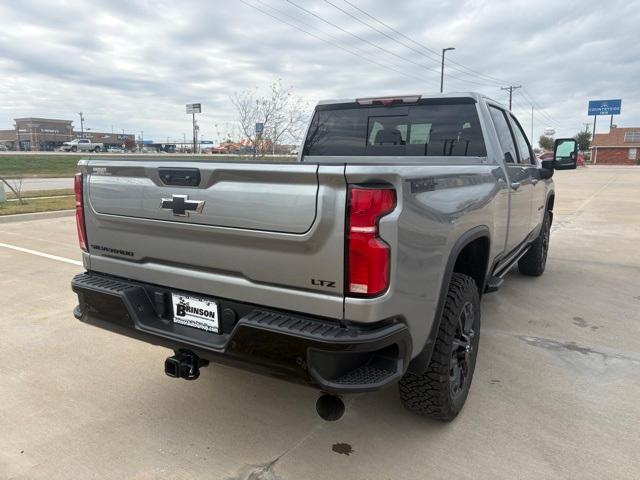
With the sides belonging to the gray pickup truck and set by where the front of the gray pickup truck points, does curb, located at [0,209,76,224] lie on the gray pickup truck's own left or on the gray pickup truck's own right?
on the gray pickup truck's own left

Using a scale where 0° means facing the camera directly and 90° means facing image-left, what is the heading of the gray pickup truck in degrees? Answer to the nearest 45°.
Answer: approximately 225°
